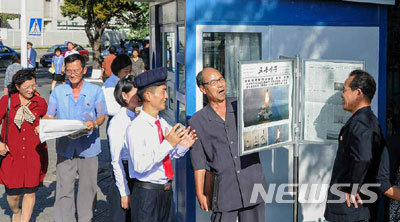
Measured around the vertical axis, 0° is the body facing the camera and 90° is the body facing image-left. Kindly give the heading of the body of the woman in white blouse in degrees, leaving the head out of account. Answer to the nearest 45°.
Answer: approximately 270°

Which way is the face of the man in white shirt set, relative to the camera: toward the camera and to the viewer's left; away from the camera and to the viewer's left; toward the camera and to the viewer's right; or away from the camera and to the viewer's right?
toward the camera and to the viewer's right

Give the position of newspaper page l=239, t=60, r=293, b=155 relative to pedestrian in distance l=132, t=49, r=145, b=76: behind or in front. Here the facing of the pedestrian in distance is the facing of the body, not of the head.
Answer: in front

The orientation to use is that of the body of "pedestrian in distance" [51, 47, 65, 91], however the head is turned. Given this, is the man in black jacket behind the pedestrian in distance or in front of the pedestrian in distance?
in front

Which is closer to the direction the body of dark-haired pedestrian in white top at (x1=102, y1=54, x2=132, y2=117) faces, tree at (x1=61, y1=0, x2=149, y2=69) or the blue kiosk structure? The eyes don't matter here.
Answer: the blue kiosk structure

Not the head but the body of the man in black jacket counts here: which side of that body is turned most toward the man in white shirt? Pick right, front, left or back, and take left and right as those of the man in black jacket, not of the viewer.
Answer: front

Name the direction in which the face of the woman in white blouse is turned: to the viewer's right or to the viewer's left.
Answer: to the viewer's right

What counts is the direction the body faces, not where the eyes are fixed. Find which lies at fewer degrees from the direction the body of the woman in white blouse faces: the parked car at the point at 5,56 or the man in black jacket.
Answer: the man in black jacket

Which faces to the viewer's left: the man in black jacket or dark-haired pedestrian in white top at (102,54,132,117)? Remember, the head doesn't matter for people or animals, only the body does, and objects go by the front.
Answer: the man in black jacket

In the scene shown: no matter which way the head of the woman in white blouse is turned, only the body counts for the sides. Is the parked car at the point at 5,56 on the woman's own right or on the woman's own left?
on the woman's own left

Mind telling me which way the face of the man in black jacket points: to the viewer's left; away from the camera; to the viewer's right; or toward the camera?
to the viewer's left
